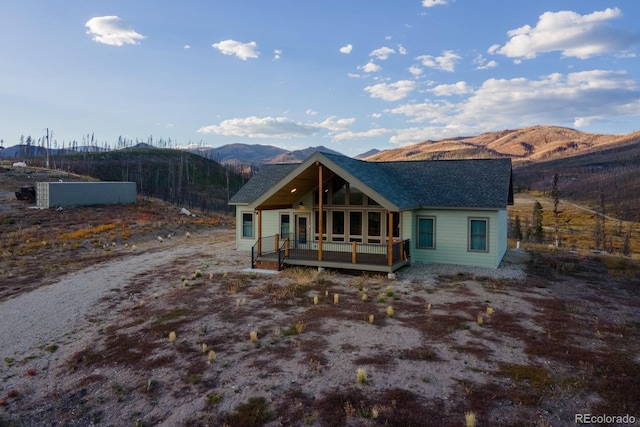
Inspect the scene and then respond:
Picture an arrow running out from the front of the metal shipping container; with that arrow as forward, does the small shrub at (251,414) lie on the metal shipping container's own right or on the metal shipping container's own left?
on the metal shipping container's own left

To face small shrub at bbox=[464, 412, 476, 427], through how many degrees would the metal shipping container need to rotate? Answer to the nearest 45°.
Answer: approximately 45° to its left

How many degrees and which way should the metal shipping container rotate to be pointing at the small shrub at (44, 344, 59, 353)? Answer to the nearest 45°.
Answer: approximately 45° to its left

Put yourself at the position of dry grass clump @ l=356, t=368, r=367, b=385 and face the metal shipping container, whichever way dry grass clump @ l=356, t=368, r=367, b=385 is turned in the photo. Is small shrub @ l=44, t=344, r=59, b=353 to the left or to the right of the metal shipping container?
left

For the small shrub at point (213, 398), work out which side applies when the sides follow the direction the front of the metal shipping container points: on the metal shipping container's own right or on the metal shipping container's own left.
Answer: on the metal shipping container's own left

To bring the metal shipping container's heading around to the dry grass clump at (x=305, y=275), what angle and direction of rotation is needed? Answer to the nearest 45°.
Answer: approximately 45° to its left

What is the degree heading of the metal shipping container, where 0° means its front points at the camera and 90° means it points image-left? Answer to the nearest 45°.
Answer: approximately 45°

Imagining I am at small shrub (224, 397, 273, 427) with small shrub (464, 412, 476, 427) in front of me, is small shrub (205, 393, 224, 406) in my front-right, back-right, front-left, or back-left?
back-left

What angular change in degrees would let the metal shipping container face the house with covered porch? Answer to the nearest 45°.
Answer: approximately 45° to its left

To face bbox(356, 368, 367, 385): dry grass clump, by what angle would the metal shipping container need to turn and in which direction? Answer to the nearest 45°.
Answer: approximately 45° to its left
